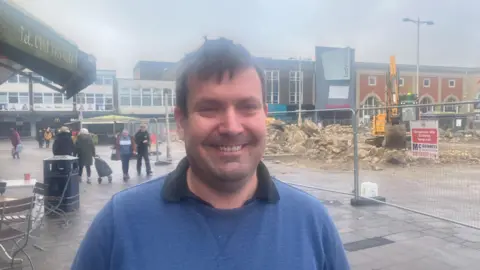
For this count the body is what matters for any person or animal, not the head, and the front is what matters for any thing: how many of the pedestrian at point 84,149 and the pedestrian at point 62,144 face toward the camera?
0

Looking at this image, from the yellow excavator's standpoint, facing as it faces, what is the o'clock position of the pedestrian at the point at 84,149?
The pedestrian is roughly at 1 o'clock from the yellow excavator.

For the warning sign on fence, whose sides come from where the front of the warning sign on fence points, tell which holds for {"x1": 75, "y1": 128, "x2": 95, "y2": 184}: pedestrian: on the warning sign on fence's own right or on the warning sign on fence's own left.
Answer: on the warning sign on fence's own right

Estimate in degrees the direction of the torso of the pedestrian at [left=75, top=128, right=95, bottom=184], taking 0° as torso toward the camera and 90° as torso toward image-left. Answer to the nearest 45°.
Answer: approximately 180°

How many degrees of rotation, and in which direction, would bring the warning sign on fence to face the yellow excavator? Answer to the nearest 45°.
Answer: approximately 180°

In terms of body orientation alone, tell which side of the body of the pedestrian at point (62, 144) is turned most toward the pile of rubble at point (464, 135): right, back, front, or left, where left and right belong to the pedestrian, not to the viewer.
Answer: right

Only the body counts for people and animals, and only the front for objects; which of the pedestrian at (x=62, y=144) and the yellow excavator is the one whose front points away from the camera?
the pedestrian

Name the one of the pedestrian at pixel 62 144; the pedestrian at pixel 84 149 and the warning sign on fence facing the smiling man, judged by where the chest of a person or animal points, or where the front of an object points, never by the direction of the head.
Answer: the warning sign on fence

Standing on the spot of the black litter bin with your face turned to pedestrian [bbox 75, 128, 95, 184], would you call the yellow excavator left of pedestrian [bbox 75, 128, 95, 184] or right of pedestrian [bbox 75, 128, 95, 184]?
right

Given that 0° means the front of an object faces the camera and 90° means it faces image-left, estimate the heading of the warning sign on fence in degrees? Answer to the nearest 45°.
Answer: approximately 0°

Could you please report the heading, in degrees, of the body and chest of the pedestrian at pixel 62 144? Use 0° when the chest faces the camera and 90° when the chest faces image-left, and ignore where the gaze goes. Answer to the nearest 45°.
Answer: approximately 180°

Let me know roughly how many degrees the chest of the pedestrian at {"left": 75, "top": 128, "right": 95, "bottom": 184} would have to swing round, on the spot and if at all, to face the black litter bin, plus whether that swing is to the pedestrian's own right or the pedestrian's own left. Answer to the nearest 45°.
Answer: approximately 180°

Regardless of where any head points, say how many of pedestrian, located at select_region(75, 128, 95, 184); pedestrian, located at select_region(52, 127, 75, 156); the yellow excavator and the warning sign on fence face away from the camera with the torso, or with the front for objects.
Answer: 2
